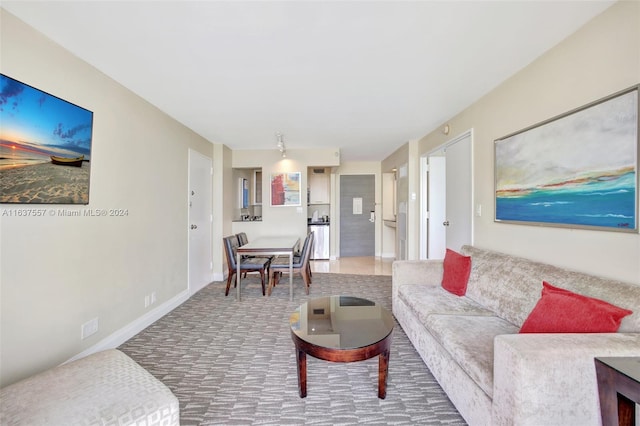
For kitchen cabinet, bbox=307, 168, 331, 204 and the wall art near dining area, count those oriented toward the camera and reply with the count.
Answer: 2

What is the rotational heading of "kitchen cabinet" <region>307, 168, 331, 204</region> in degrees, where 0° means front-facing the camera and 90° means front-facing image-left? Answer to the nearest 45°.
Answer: approximately 0°

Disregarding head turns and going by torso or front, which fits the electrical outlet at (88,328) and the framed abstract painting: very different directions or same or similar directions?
very different directions

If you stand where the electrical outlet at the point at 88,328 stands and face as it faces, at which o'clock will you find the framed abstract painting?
The framed abstract painting is roughly at 12 o'clock from the electrical outlet.

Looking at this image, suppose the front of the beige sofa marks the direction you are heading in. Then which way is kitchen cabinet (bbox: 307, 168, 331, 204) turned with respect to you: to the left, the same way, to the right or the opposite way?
to the left

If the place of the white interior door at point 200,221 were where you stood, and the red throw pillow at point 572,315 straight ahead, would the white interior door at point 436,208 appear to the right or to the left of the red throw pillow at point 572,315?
left

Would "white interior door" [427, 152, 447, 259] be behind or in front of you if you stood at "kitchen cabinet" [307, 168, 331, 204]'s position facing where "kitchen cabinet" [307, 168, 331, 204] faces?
in front

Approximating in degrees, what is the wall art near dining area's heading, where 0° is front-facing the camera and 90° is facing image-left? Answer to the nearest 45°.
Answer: approximately 0°

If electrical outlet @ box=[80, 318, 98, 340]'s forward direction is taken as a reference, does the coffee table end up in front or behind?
in front

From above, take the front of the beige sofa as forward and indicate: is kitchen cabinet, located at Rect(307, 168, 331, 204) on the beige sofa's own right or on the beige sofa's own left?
on the beige sofa's own right

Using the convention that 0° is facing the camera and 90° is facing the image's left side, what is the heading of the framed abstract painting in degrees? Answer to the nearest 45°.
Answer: approximately 45°
